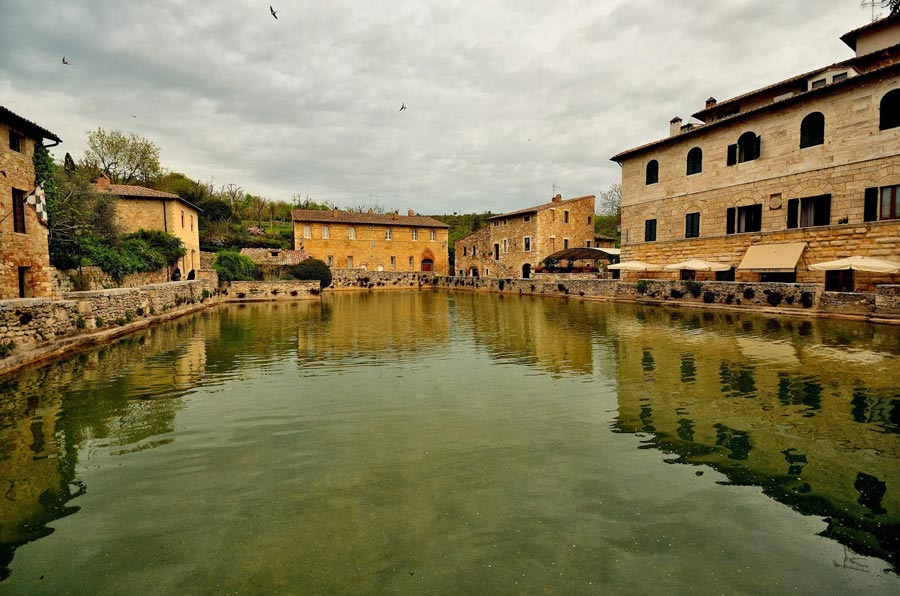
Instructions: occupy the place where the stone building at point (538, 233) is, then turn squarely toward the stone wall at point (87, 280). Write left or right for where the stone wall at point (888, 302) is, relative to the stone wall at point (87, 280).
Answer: left

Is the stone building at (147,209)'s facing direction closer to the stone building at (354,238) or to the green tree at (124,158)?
the stone building

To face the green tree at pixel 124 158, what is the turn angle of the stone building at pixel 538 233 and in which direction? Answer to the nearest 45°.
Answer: approximately 45° to its right

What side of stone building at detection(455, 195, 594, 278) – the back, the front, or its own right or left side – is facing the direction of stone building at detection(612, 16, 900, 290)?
left

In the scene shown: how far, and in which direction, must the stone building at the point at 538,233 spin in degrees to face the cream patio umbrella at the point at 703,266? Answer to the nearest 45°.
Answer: approximately 90° to its left

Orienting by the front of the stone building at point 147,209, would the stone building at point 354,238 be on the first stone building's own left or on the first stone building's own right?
on the first stone building's own left

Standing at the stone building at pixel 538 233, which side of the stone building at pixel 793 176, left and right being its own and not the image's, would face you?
right

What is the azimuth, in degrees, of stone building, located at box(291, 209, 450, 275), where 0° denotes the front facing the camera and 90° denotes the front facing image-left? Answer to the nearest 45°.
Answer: approximately 0°

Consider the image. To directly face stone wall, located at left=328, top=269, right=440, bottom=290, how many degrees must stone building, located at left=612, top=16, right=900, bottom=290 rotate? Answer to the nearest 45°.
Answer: approximately 45° to its right
